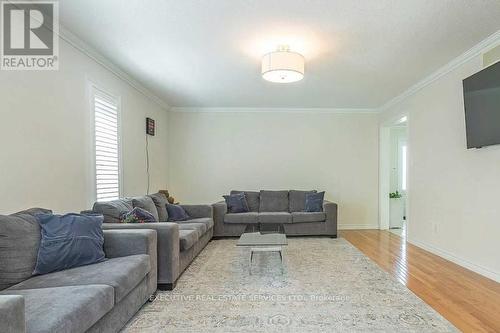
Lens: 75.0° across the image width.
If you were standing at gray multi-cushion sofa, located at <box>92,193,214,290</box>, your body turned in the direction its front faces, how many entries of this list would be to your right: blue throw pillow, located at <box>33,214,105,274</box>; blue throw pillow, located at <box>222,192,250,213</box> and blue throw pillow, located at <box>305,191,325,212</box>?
1

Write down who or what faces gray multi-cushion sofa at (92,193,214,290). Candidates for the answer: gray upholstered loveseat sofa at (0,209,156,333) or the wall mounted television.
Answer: the wall mounted television

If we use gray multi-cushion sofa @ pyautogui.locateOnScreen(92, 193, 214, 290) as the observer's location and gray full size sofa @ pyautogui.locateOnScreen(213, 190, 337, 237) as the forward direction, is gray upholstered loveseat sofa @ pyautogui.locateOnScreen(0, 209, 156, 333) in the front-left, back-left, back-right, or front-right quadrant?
back-right

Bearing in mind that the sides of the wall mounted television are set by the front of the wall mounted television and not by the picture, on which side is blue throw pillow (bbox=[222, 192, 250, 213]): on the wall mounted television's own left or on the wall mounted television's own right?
on the wall mounted television's own right

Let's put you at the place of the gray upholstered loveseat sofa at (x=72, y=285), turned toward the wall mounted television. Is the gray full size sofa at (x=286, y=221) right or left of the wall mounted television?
left

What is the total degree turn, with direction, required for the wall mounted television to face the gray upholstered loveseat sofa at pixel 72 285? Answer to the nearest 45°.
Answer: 0° — it already faces it

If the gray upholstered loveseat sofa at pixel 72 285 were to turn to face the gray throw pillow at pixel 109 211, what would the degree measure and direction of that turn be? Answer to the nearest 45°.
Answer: approximately 135° to its left

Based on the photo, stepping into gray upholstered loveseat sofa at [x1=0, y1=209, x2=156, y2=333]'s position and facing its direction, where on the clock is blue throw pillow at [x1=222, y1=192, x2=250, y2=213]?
The blue throw pillow is roughly at 9 o'clock from the gray upholstered loveseat sofa.

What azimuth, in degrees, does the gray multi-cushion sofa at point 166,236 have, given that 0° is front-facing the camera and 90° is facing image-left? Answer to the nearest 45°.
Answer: approximately 315°

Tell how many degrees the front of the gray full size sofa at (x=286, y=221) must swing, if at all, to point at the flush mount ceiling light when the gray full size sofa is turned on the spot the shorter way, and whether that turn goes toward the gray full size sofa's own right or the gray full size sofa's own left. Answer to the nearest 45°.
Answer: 0° — it already faces it

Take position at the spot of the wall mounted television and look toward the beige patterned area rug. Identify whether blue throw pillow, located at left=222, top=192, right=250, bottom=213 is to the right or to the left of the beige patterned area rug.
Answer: right

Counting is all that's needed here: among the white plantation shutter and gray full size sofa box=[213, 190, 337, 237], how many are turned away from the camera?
0

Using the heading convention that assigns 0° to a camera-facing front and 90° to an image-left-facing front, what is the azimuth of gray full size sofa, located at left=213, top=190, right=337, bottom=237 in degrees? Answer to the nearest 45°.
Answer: approximately 0°

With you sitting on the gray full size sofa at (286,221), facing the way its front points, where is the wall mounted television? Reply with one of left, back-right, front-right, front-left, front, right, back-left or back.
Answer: front-left

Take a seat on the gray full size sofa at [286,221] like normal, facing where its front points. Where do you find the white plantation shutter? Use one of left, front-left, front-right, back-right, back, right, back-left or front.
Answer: front-right

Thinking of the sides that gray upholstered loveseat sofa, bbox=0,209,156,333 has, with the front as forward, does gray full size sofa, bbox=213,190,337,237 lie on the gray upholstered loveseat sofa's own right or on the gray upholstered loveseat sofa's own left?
on the gray upholstered loveseat sofa's own left
